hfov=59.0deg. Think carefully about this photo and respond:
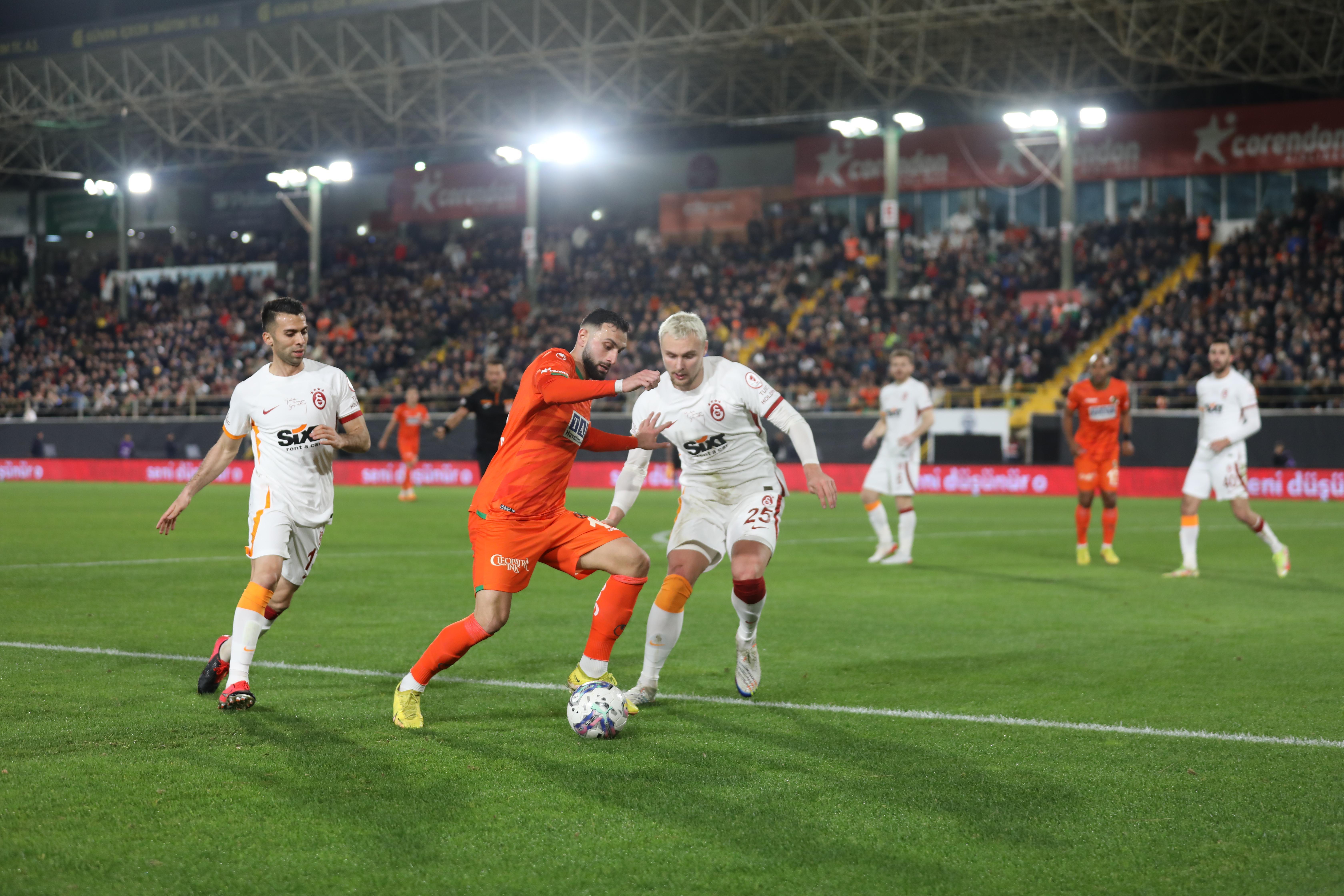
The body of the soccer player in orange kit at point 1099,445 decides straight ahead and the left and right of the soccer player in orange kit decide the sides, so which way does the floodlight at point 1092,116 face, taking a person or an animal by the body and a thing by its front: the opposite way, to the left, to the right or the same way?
the same way

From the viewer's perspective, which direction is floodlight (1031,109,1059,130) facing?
toward the camera

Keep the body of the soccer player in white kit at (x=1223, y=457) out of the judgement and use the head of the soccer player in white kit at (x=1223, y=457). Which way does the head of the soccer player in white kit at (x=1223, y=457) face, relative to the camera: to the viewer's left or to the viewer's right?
to the viewer's left

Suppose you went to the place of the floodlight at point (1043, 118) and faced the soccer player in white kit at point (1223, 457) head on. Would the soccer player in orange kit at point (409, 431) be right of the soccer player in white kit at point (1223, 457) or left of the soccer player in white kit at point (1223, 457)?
right

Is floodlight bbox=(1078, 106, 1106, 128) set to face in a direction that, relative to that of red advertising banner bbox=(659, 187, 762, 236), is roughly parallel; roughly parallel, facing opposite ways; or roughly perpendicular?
roughly parallel

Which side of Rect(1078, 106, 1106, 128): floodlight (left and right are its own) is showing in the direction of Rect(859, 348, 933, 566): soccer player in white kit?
front

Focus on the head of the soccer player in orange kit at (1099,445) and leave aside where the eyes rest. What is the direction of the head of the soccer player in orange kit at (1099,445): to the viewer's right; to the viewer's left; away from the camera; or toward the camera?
toward the camera

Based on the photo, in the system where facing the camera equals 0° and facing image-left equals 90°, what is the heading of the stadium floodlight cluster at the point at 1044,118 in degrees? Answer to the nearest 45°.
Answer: approximately 0°

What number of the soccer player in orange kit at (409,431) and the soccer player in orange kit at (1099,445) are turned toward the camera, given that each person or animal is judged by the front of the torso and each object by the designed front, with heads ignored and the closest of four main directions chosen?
2

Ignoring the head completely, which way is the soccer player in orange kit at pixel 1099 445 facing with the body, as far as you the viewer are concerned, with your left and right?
facing the viewer

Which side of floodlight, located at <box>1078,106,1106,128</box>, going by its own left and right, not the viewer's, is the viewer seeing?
front

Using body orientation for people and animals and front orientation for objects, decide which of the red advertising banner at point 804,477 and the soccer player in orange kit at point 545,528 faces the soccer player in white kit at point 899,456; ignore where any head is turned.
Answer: the red advertising banner

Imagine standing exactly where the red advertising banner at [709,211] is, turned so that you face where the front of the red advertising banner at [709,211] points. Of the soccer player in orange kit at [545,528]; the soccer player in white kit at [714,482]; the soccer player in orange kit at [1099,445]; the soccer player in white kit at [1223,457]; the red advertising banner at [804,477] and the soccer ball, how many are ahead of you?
6

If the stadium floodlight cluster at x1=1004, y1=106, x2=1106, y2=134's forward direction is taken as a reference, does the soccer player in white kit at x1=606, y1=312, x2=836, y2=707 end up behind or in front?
in front

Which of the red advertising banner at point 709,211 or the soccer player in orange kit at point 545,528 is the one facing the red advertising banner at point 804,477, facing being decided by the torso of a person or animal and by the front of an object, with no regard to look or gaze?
the red advertising banner at point 709,211

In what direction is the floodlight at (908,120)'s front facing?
toward the camera

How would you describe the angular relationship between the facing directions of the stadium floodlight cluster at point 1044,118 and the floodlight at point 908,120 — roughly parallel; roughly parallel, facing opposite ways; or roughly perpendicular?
roughly parallel

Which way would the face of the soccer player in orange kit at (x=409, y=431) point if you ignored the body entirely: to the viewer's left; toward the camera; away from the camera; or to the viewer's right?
toward the camera

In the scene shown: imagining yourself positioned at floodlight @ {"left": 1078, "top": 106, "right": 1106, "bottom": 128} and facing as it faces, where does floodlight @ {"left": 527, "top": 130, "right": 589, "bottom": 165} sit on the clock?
floodlight @ {"left": 527, "top": 130, "right": 589, "bottom": 165} is roughly at 3 o'clock from floodlight @ {"left": 1078, "top": 106, "right": 1106, "bottom": 128}.

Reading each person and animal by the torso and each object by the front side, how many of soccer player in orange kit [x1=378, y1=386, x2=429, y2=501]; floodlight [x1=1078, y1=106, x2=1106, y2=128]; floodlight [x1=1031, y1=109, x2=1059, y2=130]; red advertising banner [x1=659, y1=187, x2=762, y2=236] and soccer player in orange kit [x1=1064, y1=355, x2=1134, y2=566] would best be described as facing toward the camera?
5

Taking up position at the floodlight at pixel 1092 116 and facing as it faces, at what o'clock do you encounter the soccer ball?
The soccer ball is roughly at 12 o'clock from the floodlight.
